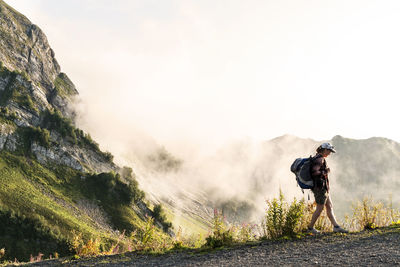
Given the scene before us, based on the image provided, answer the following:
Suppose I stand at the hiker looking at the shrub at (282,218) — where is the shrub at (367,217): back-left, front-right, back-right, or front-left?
back-right

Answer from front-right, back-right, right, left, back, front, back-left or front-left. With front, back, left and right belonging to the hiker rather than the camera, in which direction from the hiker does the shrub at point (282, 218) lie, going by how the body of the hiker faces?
back

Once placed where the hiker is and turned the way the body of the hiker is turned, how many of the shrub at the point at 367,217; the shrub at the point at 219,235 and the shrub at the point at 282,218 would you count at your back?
2

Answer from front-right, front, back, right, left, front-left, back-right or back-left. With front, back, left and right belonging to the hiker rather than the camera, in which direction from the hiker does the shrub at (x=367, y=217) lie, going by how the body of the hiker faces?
front-left

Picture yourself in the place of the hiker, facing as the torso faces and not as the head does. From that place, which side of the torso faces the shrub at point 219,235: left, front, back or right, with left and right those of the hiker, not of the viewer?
back

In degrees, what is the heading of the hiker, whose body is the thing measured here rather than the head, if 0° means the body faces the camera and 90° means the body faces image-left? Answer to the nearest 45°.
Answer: approximately 270°
